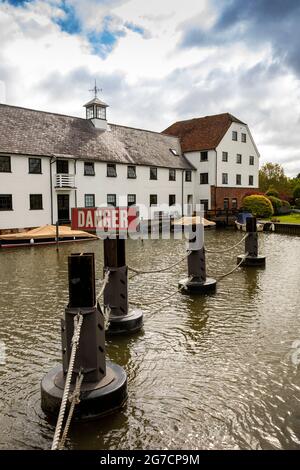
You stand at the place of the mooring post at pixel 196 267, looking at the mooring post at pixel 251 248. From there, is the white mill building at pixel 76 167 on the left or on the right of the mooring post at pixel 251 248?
left

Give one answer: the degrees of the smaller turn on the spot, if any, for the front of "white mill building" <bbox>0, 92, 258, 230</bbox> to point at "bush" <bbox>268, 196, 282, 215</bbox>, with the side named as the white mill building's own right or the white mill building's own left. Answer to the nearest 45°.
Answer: approximately 90° to the white mill building's own left

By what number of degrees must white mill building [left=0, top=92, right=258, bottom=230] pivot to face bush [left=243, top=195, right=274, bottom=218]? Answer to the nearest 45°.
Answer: approximately 45° to its left

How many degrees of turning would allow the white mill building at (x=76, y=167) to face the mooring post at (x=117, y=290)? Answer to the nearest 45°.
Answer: approximately 45° to its right

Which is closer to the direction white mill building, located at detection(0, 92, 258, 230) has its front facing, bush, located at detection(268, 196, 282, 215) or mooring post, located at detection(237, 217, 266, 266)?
the mooring post

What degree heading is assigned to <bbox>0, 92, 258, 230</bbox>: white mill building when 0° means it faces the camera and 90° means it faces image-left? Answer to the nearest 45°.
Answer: approximately 315°
